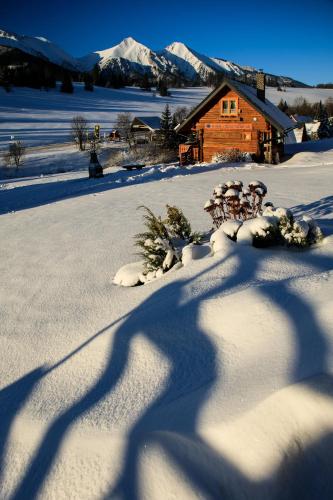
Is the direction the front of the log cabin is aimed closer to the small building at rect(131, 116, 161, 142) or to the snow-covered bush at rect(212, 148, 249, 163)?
the snow-covered bush

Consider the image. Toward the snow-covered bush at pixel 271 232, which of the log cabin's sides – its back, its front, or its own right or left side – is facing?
front

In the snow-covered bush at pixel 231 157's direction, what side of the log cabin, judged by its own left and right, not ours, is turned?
front

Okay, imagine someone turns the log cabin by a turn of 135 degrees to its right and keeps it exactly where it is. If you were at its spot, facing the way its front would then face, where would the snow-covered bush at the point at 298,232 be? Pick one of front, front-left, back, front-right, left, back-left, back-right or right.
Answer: back-left

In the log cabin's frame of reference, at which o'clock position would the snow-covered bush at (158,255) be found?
The snow-covered bush is roughly at 12 o'clock from the log cabin.

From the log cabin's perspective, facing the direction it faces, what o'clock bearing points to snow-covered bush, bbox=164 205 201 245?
The snow-covered bush is roughly at 12 o'clock from the log cabin.

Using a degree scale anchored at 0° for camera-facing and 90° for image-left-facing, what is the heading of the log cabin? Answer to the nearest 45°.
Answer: approximately 0°
